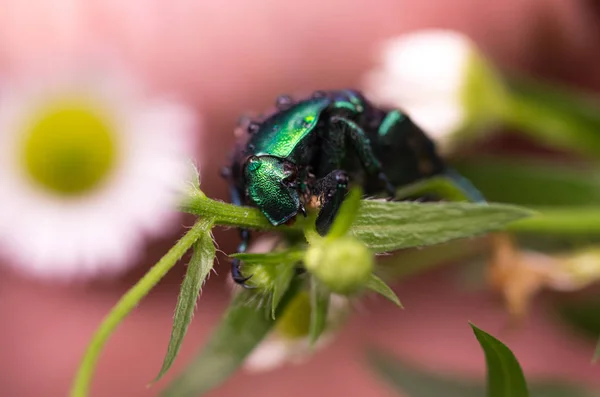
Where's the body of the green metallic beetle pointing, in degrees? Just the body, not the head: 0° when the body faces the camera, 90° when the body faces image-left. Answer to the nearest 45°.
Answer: approximately 45°
